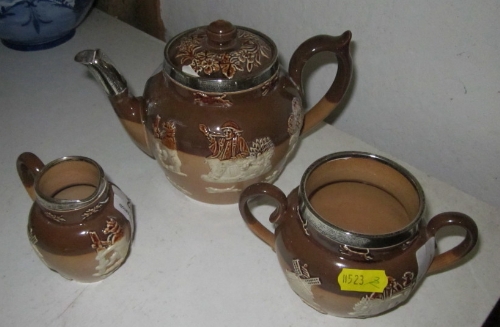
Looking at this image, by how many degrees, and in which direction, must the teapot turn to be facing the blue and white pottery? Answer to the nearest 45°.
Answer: approximately 45° to its right

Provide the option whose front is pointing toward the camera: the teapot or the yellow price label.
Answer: the yellow price label

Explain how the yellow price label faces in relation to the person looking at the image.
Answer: facing the viewer

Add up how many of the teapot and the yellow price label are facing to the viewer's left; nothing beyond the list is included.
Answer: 1

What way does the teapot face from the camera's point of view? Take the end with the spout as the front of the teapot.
to the viewer's left
